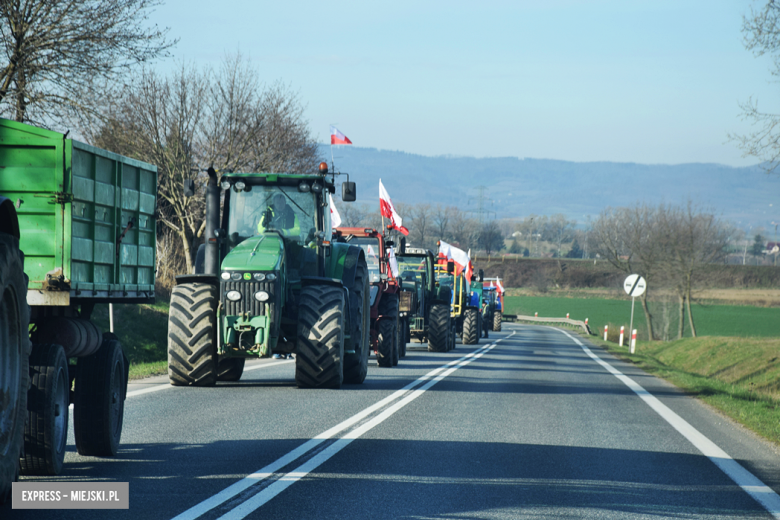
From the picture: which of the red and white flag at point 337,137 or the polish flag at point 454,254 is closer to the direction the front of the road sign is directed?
the red and white flag

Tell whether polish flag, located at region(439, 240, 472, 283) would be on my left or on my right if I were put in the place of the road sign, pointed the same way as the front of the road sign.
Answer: on my right

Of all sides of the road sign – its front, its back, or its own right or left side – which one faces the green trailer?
front

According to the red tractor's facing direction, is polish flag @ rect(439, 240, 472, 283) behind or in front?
behind

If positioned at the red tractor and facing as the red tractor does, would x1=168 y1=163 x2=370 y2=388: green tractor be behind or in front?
in front

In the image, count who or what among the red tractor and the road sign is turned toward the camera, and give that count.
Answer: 2

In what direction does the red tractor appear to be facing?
toward the camera

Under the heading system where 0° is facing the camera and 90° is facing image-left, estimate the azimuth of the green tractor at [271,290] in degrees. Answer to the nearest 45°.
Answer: approximately 0°

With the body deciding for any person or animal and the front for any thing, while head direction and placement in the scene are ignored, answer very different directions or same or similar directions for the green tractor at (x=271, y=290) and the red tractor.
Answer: same or similar directions

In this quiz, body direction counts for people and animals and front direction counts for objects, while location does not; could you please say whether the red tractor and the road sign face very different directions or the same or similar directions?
same or similar directions

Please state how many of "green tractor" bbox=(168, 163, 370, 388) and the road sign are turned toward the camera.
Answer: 2

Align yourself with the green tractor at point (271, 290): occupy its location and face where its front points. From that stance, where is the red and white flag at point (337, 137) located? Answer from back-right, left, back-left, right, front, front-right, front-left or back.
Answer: back

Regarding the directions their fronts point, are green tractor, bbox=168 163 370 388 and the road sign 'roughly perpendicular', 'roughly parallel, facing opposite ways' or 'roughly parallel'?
roughly parallel

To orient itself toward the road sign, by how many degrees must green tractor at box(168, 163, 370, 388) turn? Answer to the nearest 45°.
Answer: approximately 135° to its left
